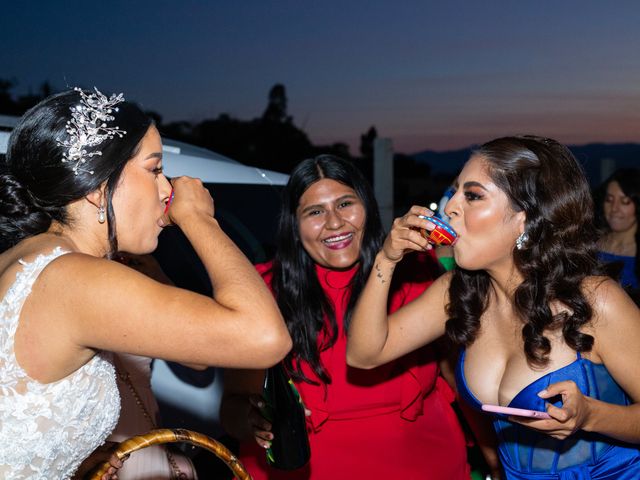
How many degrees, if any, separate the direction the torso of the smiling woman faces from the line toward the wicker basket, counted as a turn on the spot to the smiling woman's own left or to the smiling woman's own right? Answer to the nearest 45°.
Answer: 0° — they already face it

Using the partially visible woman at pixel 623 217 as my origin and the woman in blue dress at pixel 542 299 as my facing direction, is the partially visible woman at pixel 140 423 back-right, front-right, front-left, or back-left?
front-right

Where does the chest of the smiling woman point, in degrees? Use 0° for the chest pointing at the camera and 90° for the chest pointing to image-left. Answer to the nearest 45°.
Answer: approximately 0°

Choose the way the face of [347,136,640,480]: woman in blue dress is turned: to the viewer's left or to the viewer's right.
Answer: to the viewer's left

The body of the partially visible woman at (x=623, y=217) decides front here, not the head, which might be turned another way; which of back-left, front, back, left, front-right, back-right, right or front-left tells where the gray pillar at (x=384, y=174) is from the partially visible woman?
right

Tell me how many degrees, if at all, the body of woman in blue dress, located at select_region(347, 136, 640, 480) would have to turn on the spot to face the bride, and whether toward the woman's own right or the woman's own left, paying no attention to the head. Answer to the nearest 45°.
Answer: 0° — they already face them

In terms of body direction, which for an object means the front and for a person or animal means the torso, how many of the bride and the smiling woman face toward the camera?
1

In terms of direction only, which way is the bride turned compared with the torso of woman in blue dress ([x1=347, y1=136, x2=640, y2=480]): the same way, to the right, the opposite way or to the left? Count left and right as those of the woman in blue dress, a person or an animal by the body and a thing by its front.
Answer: the opposite way

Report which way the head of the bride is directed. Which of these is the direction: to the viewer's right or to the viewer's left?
to the viewer's right

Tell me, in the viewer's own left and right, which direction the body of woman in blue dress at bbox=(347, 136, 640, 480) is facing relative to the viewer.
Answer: facing the viewer and to the left of the viewer

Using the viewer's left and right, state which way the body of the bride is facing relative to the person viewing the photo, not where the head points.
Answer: facing to the right of the viewer

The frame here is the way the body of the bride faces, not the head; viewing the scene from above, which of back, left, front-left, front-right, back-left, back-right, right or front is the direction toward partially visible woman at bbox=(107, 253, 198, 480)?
left
